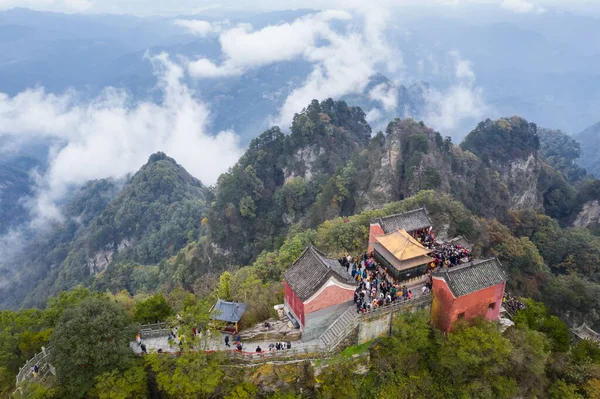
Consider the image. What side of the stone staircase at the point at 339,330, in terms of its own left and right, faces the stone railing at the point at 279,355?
front

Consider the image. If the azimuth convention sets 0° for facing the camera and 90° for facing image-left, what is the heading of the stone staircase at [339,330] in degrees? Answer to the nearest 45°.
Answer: approximately 45°

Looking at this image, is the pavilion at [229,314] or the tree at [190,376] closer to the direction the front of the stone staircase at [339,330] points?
the tree

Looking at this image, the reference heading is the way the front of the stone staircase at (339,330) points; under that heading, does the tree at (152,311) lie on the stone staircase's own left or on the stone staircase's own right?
on the stone staircase's own right

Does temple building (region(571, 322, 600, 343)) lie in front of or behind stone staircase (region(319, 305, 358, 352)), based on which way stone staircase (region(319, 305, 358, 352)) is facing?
behind

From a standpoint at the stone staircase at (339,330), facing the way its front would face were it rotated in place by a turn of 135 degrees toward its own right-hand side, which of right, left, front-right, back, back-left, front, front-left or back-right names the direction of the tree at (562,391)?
right

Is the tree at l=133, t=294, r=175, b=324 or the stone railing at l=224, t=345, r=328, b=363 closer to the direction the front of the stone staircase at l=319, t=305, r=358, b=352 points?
the stone railing

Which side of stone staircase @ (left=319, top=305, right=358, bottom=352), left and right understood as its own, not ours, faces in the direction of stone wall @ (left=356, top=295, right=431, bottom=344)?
back

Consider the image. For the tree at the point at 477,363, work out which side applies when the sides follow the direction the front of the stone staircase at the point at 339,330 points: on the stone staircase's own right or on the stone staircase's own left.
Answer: on the stone staircase's own left

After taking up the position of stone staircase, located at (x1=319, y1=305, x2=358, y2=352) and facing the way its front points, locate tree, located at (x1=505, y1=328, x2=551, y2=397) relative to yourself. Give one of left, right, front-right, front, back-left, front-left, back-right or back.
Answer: back-left

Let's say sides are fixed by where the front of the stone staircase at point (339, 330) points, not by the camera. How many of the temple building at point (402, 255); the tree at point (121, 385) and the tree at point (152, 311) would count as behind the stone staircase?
1

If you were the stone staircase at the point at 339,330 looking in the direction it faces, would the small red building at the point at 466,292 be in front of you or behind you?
behind

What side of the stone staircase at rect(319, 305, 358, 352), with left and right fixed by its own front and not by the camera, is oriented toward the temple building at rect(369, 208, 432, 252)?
back
